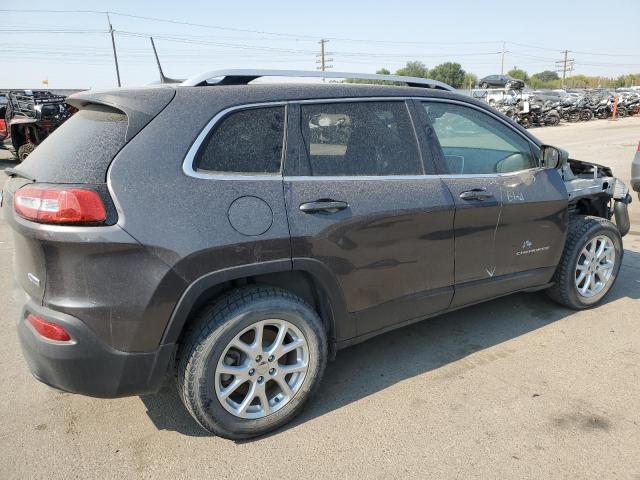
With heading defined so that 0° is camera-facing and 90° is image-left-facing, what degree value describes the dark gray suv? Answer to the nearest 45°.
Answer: approximately 225°

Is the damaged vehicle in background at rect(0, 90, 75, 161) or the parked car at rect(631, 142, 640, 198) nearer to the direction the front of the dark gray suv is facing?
the parked car

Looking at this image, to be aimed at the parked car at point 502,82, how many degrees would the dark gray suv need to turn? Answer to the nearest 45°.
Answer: approximately 45° to its left

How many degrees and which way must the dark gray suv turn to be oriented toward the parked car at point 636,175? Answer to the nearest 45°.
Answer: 0° — it already faces it

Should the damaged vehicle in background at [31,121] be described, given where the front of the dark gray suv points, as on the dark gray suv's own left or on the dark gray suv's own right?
on the dark gray suv's own left

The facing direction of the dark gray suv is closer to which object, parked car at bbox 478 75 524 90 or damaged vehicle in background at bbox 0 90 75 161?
the parked car

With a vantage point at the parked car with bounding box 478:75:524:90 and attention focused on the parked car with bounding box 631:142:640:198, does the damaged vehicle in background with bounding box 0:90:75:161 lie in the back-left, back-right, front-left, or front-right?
front-right
